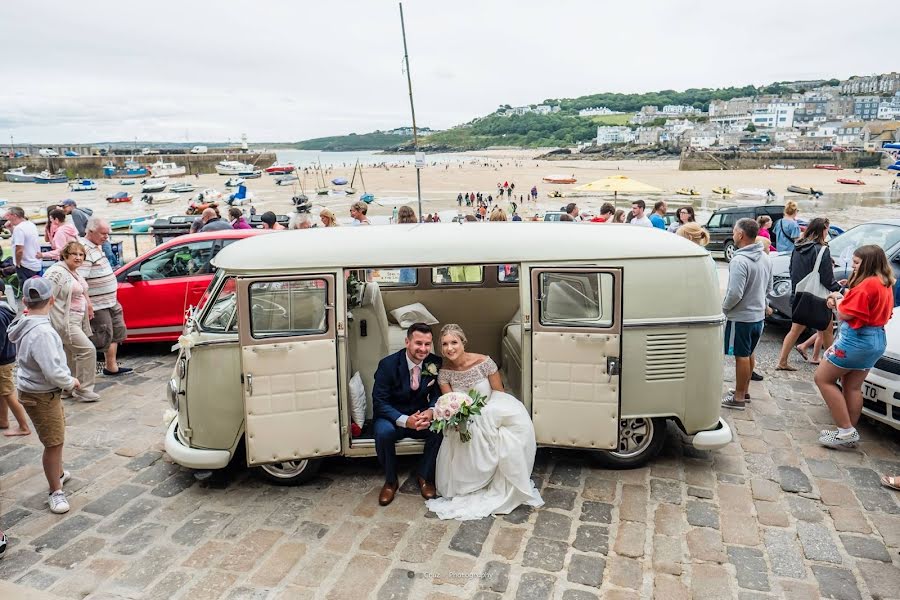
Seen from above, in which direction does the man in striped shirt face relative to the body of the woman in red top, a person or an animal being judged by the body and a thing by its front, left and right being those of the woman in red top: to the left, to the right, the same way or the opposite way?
the opposite way

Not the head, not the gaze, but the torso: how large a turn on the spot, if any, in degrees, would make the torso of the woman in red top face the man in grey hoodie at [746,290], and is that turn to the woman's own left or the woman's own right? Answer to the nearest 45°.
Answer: approximately 45° to the woman's own right

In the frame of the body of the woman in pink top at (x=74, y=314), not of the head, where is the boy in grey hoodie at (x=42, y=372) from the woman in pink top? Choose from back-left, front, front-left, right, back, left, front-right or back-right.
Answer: front-right

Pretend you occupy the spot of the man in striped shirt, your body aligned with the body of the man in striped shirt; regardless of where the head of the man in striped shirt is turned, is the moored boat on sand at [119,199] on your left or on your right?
on your left

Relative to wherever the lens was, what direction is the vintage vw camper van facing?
facing to the left of the viewer

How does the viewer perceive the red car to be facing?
facing to the left of the viewer

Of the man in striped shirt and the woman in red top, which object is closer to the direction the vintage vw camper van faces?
the man in striped shirt
